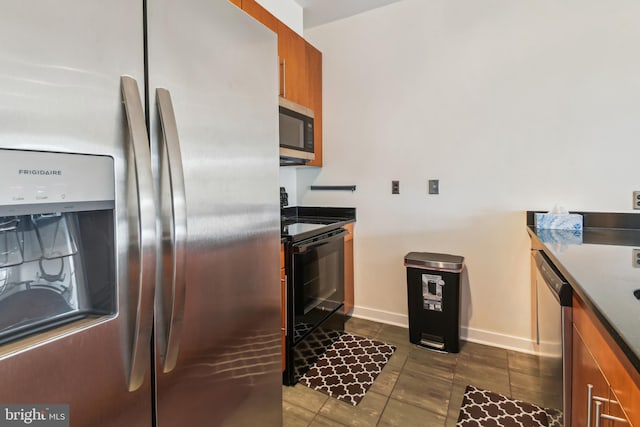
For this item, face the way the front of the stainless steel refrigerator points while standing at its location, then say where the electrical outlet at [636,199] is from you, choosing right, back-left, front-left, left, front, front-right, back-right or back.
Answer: front-left

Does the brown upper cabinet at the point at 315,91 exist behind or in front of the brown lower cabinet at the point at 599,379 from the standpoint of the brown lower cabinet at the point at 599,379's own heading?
in front

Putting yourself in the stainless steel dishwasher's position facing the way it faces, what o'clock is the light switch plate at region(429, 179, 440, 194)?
The light switch plate is roughly at 2 o'clock from the stainless steel dishwasher.

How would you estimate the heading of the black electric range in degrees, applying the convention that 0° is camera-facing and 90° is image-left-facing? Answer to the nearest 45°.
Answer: approximately 315°

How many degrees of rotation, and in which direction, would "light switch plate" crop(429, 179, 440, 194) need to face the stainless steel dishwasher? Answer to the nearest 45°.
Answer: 0° — it already faces it

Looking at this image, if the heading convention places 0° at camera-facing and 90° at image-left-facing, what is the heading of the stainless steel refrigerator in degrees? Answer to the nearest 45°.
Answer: approximately 315°

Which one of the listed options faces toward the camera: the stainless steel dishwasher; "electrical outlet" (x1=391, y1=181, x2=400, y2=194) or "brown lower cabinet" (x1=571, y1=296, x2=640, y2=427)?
the electrical outlet

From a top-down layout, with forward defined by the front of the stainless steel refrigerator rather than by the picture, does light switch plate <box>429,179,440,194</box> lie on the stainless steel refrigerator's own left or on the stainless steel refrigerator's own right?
on the stainless steel refrigerator's own left

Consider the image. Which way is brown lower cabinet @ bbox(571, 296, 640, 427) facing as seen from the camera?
to the viewer's left

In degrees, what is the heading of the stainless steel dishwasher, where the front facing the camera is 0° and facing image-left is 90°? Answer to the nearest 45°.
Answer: approximately 90°

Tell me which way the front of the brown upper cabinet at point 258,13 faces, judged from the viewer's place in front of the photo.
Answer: facing the viewer and to the right of the viewer
